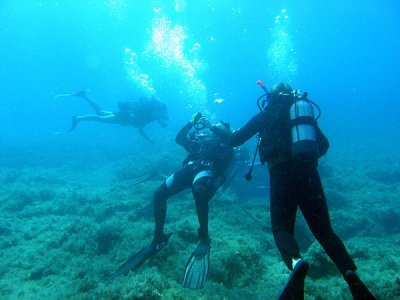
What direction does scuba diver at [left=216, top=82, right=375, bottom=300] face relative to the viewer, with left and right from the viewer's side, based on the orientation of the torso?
facing away from the viewer and to the left of the viewer

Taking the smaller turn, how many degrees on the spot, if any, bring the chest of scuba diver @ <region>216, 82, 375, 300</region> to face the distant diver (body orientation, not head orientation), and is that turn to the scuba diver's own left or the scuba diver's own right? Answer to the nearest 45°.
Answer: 0° — they already face them
